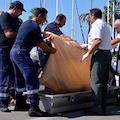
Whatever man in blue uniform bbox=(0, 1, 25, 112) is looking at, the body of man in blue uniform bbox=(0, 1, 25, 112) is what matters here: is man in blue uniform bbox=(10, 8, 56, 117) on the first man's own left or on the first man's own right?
on the first man's own right

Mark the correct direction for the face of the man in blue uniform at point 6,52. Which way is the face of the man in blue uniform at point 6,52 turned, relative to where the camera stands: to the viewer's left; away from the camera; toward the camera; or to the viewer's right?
to the viewer's right

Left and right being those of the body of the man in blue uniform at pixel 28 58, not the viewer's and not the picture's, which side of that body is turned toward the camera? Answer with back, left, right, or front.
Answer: right

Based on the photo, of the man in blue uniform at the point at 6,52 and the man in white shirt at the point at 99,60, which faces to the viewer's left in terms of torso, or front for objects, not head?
the man in white shirt

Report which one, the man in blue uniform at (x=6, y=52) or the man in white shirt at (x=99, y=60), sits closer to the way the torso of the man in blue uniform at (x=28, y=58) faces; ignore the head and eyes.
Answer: the man in white shirt

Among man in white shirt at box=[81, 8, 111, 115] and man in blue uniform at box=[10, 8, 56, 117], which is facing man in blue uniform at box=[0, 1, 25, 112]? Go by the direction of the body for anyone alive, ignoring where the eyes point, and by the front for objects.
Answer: the man in white shirt

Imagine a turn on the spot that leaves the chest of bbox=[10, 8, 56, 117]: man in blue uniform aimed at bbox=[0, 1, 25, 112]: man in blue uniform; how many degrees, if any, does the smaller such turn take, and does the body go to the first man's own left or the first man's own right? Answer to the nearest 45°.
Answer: approximately 135° to the first man's own left

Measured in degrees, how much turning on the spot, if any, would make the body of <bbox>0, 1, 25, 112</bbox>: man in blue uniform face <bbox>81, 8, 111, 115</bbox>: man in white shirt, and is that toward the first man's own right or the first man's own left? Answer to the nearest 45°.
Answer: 0° — they already face them

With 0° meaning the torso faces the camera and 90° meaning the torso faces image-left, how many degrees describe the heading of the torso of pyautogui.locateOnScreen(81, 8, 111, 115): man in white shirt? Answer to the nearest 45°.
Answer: approximately 90°

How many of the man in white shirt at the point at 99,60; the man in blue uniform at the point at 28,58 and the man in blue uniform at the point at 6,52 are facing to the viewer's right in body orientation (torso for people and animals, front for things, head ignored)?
2

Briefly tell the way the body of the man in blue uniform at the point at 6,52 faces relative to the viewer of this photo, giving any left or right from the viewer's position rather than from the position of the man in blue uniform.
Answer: facing to the right of the viewer

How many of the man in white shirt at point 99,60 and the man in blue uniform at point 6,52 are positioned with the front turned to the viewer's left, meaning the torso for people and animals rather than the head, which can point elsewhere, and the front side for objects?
1

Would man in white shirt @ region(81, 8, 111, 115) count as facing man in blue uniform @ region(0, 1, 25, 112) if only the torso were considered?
yes

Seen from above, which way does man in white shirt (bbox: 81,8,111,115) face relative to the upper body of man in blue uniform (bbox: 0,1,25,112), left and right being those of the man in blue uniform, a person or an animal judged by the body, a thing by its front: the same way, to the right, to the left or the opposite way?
the opposite way

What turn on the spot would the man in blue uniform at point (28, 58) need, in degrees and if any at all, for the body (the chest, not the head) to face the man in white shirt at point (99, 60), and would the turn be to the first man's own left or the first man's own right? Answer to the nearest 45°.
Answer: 0° — they already face them
